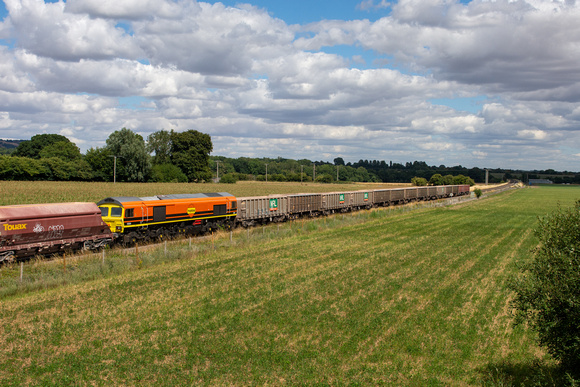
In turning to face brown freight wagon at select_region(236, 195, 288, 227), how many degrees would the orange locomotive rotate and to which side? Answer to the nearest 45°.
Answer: approximately 180°

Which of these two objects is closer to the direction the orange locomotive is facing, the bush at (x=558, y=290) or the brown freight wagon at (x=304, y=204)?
the bush

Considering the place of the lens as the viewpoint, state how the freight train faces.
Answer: facing the viewer and to the left of the viewer

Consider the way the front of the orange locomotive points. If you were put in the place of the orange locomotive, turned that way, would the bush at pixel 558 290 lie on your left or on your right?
on your left

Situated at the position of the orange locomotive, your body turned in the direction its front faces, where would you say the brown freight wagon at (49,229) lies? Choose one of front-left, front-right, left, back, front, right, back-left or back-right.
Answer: front

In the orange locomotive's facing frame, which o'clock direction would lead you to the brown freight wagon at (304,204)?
The brown freight wagon is roughly at 6 o'clock from the orange locomotive.

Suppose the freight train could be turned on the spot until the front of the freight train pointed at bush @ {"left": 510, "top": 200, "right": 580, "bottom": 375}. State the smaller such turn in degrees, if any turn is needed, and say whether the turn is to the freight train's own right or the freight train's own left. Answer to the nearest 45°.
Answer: approximately 90° to the freight train's own left

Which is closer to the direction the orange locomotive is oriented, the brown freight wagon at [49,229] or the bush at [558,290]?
the brown freight wagon

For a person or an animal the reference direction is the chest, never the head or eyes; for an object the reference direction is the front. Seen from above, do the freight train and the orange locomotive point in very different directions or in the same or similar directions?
same or similar directions
